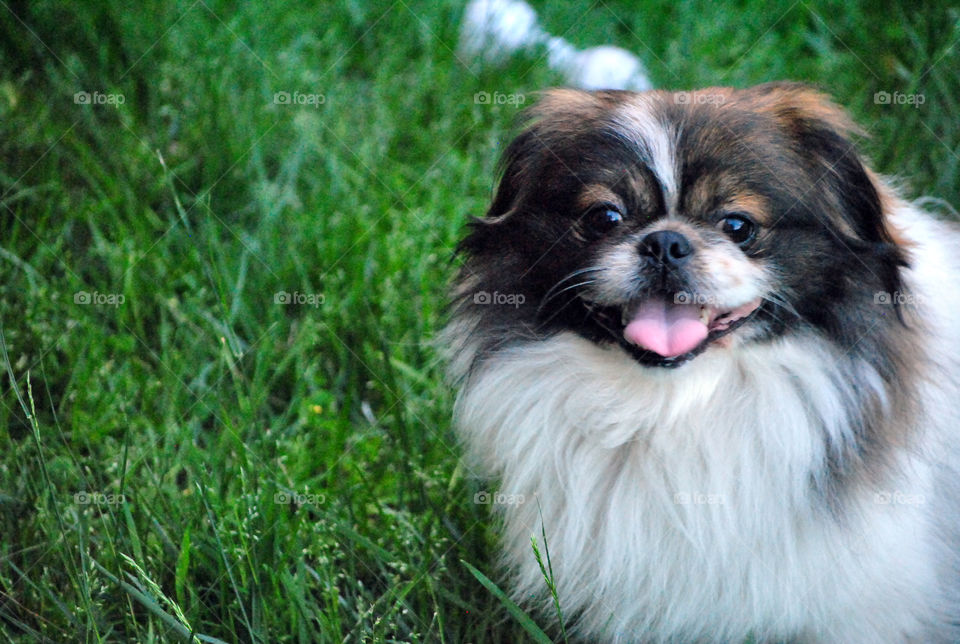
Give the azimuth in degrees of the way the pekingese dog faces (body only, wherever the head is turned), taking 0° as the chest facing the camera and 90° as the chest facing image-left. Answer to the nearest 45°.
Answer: approximately 45°
